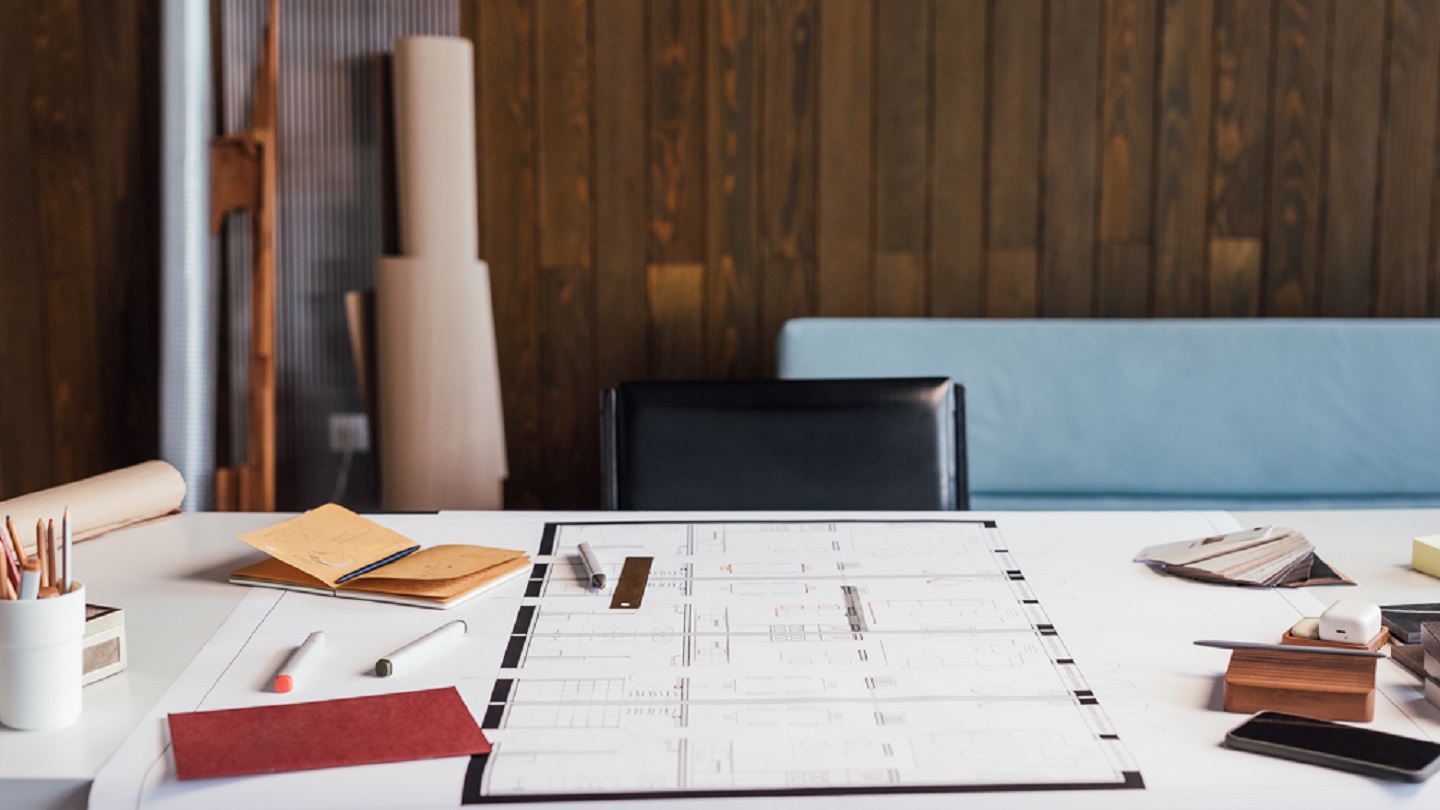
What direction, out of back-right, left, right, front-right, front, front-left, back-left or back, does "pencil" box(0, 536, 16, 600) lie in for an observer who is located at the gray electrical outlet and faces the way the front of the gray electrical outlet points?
front

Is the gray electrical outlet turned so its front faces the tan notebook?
yes

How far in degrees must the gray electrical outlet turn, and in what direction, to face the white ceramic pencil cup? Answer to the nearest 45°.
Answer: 0° — it already faces it

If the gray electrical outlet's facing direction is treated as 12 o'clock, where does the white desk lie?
The white desk is roughly at 12 o'clock from the gray electrical outlet.

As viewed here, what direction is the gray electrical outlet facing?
toward the camera

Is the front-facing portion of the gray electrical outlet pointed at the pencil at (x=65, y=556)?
yes

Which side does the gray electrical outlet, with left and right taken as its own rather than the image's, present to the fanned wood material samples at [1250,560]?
front

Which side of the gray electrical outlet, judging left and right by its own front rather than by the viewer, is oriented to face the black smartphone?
front

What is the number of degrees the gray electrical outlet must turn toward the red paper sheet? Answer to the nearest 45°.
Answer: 0° — it already faces it

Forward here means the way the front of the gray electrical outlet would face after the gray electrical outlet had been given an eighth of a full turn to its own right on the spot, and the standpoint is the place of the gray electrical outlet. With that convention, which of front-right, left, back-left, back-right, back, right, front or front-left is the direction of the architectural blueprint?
front-left

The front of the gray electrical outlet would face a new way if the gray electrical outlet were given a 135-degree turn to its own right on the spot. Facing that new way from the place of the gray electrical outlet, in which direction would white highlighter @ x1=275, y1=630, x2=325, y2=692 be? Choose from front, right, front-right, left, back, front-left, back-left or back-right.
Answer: back-left

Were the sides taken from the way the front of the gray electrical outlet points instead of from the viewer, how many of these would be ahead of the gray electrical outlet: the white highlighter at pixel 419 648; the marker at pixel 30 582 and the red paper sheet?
3
